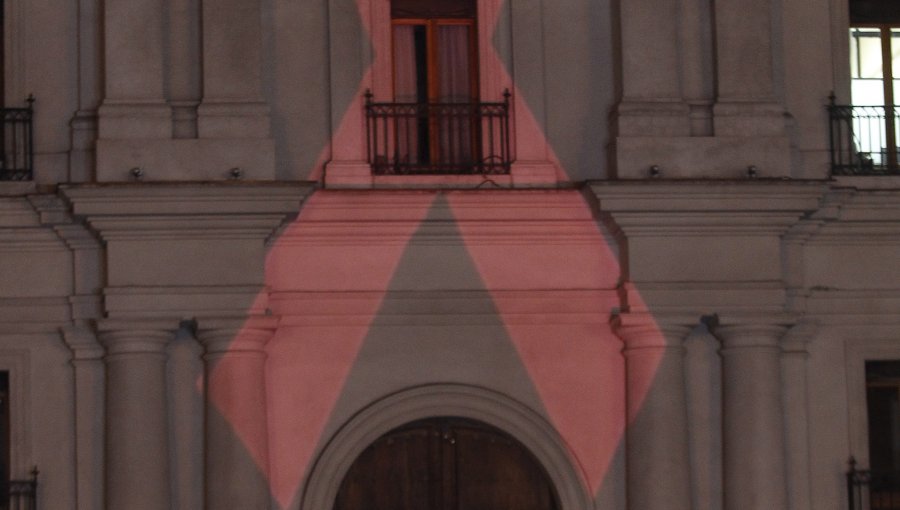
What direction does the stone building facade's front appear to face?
toward the camera
